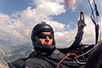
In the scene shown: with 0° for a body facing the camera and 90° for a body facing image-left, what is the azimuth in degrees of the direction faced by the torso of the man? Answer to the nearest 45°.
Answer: approximately 315°
